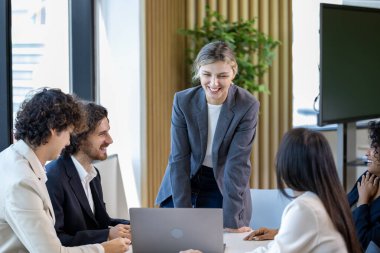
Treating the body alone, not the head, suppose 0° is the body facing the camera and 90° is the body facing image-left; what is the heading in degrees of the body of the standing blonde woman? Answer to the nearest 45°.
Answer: approximately 0°

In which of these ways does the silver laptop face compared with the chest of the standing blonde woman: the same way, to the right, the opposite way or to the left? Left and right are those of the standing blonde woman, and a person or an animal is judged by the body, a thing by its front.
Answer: the opposite way

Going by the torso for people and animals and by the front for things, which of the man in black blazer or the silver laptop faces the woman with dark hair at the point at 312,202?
the man in black blazer

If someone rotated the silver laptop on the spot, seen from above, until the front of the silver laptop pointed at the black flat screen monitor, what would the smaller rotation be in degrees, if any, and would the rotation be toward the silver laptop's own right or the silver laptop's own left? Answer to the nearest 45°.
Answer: approximately 45° to the silver laptop's own right

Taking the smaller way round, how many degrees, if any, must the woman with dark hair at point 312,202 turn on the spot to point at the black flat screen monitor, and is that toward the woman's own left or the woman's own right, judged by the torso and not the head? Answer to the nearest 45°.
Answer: approximately 45° to the woman's own right

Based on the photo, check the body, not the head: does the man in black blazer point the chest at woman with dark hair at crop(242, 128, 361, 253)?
yes

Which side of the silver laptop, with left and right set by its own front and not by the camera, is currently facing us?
back

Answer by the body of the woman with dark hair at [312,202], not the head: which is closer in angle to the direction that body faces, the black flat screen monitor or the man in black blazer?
the man in black blazer

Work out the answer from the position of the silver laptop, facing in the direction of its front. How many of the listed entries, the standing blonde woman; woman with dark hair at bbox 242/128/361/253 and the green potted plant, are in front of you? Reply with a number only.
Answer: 2

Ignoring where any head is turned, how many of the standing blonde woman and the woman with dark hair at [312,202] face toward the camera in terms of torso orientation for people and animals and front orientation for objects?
1
